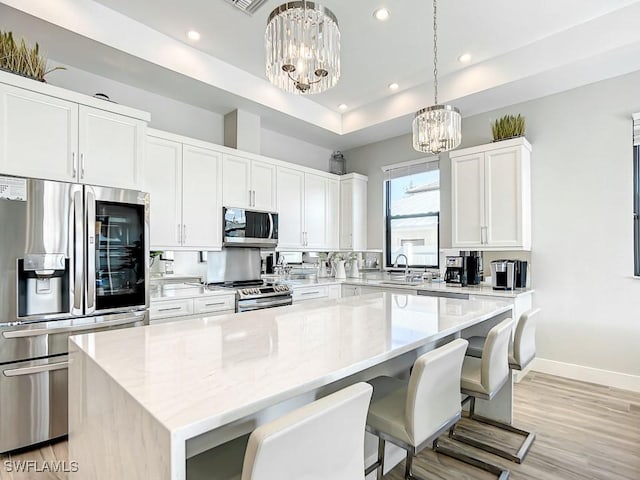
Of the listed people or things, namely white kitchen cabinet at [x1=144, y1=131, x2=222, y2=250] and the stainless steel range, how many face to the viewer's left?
0

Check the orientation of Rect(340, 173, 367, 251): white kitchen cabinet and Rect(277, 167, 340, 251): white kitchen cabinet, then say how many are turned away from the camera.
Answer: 0

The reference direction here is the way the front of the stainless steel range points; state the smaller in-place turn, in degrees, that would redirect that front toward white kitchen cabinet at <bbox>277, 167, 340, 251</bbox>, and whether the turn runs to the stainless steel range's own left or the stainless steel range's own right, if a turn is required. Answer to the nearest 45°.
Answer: approximately 90° to the stainless steel range's own left

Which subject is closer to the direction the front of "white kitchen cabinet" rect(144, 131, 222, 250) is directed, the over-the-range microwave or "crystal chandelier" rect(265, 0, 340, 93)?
the crystal chandelier

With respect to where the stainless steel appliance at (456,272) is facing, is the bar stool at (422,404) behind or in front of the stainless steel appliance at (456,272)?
in front

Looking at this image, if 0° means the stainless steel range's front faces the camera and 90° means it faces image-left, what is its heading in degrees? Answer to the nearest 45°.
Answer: approximately 315°

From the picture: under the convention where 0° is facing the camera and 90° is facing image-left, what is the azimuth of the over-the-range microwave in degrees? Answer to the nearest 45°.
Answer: approximately 315°

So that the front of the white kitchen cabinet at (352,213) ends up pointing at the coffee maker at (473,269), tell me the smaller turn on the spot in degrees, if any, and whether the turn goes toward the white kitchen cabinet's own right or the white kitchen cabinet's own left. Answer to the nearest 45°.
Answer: approximately 90° to the white kitchen cabinet's own left
